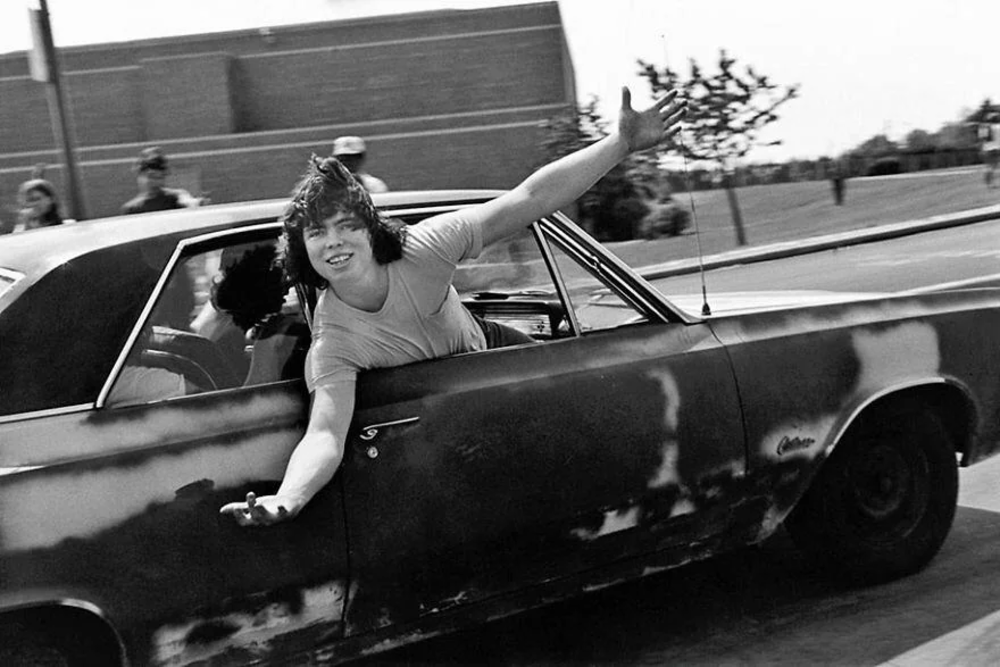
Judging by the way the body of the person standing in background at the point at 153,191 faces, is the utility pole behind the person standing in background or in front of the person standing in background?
behind

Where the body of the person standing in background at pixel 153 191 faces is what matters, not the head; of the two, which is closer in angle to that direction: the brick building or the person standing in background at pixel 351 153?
the person standing in background

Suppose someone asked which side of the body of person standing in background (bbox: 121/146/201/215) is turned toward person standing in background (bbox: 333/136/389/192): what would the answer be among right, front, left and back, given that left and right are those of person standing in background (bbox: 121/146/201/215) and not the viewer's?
left

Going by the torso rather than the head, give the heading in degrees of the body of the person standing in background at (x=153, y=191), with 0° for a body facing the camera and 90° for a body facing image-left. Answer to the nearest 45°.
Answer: approximately 0°

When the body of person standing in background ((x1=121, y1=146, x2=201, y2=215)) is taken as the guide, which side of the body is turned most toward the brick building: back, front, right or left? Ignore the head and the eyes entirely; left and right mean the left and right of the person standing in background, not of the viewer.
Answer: back

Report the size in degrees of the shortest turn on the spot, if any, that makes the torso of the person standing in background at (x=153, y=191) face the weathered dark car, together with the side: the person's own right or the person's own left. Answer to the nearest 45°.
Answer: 0° — they already face it

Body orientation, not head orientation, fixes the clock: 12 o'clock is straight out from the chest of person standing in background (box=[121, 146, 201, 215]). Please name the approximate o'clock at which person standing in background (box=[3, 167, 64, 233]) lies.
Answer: person standing in background (box=[3, 167, 64, 233]) is roughly at 4 o'clock from person standing in background (box=[121, 146, 201, 215]).

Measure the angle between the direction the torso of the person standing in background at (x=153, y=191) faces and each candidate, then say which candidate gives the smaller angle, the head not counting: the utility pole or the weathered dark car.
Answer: the weathered dark car

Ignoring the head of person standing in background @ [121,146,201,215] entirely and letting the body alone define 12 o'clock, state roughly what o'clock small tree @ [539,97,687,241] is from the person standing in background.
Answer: The small tree is roughly at 7 o'clock from the person standing in background.
